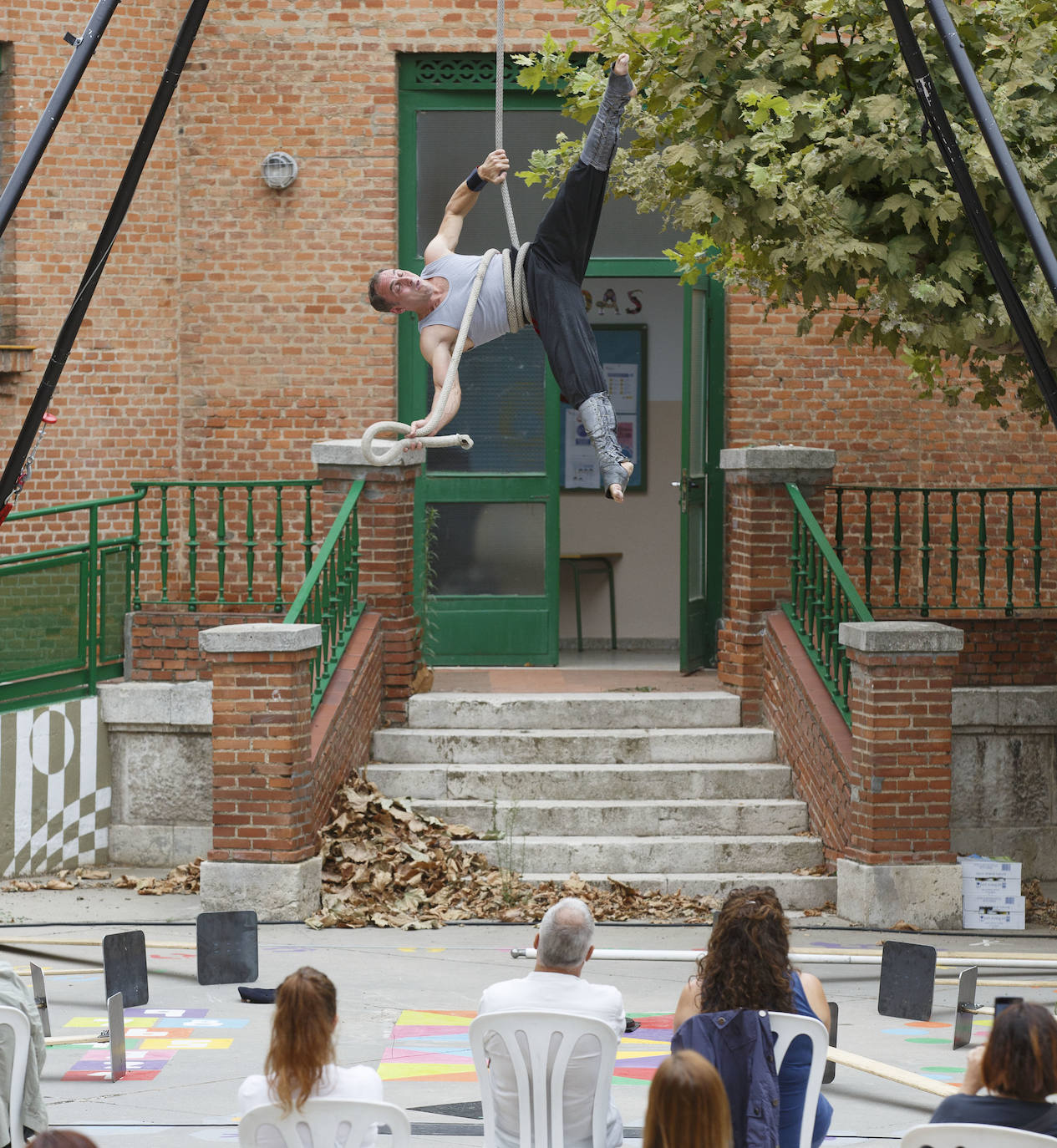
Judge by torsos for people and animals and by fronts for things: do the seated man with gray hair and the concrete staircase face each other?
yes

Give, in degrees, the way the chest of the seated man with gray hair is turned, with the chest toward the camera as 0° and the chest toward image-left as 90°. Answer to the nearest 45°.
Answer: approximately 180°

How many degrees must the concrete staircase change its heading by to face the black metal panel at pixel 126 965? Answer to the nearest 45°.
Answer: approximately 45° to its right

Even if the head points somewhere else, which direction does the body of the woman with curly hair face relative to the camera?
away from the camera

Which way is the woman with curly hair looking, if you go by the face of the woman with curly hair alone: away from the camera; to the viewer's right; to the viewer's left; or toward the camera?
away from the camera

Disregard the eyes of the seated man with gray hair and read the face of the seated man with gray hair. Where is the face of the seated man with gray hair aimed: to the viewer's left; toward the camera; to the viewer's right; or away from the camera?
away from the camera

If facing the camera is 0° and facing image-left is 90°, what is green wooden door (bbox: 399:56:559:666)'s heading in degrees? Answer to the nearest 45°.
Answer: approximately 0°

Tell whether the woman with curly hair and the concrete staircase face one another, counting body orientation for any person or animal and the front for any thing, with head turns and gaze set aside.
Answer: yes

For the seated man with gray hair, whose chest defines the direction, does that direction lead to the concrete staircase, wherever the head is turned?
yes

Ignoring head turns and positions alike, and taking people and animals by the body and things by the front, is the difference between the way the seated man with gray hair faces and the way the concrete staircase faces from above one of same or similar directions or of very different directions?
very different directions

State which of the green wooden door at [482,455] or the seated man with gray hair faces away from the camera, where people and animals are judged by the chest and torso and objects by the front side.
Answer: the seated man with gray hair
